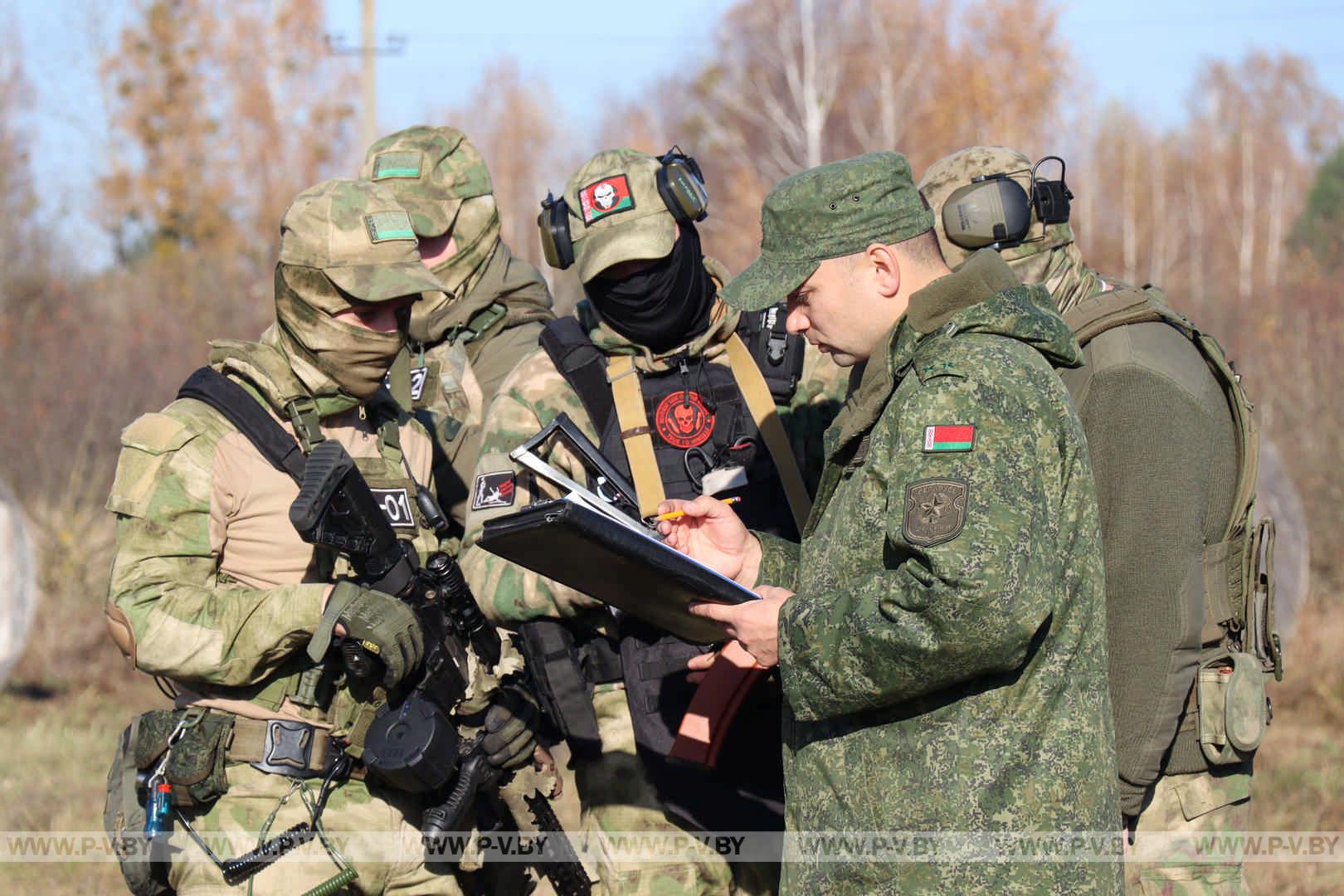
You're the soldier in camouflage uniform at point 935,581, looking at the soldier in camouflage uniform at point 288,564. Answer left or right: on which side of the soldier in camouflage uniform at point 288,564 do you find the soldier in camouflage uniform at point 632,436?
right

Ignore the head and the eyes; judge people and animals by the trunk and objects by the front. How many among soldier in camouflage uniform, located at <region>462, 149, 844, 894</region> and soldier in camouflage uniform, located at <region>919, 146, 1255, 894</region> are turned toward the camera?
1

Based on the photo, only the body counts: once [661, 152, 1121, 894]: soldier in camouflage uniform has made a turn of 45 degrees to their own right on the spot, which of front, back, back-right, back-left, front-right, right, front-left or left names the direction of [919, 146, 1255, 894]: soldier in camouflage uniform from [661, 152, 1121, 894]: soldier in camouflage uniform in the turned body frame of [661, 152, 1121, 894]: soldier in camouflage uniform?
right

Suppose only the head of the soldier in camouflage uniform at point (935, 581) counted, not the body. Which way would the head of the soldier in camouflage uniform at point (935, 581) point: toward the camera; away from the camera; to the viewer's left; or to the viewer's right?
to the viewer's left

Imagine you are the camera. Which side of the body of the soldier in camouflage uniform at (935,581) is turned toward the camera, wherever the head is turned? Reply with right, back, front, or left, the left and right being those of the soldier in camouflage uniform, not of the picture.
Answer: left

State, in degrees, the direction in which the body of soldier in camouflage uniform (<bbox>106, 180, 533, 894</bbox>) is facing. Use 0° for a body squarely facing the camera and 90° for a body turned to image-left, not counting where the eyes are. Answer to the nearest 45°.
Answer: approximately 315°

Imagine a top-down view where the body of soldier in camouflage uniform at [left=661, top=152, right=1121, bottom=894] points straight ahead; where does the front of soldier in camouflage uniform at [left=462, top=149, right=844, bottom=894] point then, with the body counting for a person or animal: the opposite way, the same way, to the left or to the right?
to the left

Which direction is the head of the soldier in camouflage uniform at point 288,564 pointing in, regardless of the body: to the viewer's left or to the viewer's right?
to the viewer's right

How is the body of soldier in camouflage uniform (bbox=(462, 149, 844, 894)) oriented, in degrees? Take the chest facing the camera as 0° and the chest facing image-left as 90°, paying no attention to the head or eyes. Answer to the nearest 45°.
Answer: approximately 0°
